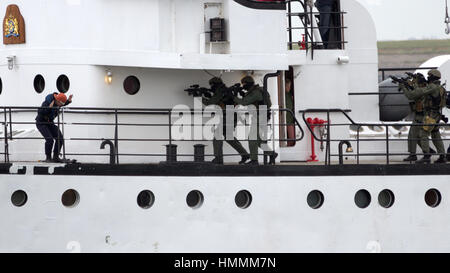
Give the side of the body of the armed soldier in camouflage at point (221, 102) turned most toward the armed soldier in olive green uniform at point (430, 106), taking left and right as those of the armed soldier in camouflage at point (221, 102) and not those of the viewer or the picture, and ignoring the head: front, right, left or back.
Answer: back

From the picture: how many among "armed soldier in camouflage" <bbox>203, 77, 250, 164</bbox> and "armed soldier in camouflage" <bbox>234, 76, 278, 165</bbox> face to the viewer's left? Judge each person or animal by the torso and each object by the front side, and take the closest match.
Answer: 2

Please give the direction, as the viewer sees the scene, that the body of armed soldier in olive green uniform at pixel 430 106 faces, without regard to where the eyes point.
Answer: to the viewer's left

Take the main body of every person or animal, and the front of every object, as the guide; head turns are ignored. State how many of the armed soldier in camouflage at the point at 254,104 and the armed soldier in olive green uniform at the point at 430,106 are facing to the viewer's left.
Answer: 2

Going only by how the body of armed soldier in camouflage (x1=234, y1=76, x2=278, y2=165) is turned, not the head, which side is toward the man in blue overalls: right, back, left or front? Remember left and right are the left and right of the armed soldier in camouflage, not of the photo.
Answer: front

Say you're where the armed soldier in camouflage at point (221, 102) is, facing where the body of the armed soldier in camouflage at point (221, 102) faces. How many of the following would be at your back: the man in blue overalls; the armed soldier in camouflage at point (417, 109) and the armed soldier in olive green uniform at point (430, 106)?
2

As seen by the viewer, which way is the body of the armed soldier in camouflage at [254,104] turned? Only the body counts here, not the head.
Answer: to the viewer's left

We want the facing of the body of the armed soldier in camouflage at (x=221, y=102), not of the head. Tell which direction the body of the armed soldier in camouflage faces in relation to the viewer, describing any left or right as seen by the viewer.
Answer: facing to the left of the viewer

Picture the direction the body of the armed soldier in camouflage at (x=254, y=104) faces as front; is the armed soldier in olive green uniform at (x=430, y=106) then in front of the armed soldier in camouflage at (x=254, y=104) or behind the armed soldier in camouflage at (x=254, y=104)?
behind

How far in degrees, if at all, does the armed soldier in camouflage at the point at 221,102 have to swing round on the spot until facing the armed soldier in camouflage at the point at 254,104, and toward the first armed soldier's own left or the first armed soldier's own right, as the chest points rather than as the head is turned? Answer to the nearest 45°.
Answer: approximately 135° to the first armed soldier's own left
